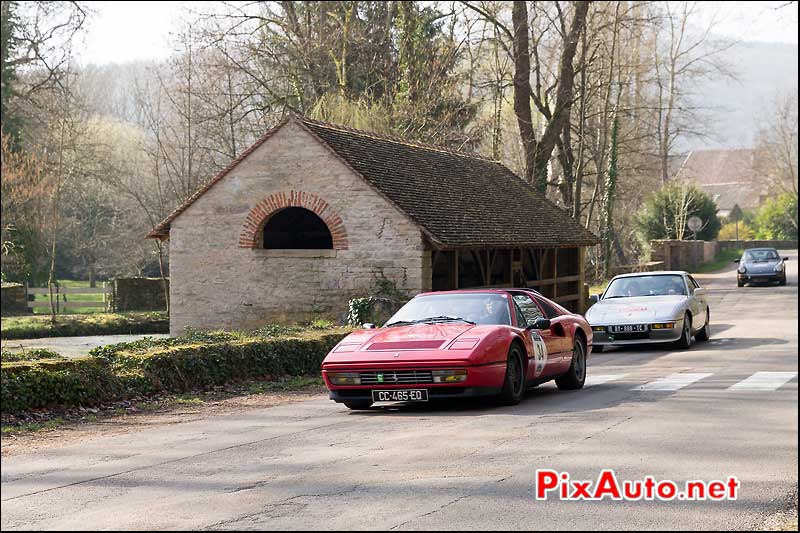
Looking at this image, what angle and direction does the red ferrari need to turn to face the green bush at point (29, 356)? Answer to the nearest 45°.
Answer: approximately 45° to its right

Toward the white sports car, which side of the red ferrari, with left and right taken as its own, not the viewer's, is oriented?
back

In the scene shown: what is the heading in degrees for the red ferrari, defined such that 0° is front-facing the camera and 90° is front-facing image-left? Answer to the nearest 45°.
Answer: approximately 45°

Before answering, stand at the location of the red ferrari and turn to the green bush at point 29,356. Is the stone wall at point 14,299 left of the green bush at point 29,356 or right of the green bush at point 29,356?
right

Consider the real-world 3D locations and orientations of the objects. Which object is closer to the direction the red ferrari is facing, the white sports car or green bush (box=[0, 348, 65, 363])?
the green bush

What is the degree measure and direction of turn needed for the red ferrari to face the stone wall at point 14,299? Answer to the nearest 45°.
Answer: approximately 90° to its right

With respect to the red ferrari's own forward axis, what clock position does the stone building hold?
The stone building is roughly at 4 o'clock from the red ferrari.

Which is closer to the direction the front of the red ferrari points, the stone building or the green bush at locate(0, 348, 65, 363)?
the green bush

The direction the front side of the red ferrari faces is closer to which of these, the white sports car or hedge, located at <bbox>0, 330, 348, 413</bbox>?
the hedge

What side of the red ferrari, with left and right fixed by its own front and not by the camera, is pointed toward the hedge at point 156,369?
right
